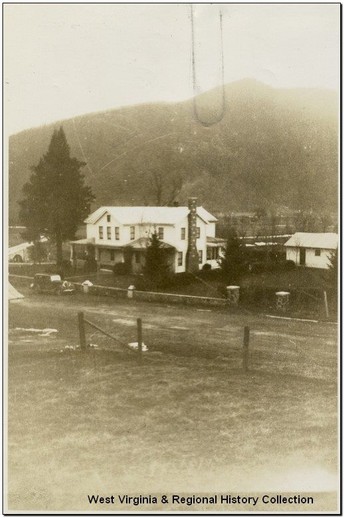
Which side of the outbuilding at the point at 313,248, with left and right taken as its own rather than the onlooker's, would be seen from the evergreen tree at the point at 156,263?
right

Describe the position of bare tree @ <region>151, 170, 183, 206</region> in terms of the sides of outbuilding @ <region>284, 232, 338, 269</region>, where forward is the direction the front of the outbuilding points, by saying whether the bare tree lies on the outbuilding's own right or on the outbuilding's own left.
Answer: on the outbuilding's own right

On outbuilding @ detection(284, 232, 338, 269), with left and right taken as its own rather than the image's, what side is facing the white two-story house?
right

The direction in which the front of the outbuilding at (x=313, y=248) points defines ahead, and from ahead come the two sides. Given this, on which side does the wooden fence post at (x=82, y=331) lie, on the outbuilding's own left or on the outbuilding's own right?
on the outbuilding's own right

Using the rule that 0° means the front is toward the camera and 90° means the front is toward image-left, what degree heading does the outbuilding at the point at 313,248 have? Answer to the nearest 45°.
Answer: approximately 0°

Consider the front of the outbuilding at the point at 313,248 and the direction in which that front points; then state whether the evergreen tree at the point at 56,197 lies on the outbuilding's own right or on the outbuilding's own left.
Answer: on the outbuilding's own right

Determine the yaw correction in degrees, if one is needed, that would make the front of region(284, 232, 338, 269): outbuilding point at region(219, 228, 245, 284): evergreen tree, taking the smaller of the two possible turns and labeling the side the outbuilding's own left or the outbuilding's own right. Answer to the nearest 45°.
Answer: approximately 90° to the outbuilding's own right

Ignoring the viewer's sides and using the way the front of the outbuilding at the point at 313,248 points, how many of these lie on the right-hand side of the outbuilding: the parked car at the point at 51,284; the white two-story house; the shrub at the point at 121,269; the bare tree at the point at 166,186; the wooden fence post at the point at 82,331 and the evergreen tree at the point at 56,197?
6
